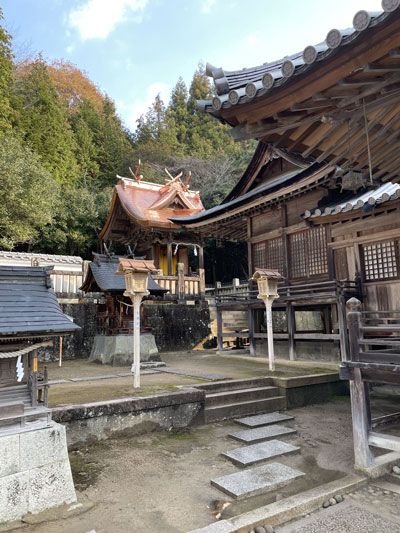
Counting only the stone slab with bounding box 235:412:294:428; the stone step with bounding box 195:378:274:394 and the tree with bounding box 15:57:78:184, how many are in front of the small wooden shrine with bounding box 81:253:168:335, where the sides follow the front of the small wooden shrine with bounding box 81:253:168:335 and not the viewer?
2

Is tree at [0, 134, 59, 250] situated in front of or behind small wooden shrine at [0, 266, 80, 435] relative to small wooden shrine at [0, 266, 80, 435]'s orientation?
behind

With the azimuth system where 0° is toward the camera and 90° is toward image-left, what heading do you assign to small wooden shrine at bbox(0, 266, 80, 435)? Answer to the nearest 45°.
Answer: approximately 315°

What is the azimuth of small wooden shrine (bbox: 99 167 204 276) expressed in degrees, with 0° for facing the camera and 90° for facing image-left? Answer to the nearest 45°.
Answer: approximately 315°

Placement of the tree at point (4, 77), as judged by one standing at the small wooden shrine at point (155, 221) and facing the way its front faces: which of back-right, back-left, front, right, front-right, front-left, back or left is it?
back-right

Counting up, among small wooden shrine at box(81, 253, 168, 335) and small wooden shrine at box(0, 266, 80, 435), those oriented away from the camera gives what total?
0

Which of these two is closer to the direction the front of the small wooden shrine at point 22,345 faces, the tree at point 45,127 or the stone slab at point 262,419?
the stone slab

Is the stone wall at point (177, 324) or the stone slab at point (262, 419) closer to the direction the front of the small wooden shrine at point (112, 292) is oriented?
the stone slab

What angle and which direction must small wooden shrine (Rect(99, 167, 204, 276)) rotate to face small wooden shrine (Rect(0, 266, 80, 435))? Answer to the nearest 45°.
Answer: approximately 45° to its right

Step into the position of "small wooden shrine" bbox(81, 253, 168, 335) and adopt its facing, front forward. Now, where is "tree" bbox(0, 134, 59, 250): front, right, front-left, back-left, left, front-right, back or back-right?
back

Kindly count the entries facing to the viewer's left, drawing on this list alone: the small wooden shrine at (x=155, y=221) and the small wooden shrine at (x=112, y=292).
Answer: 0
